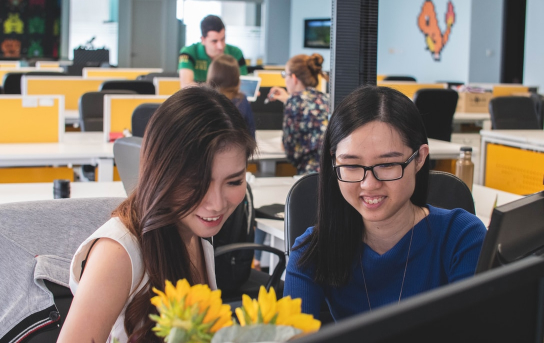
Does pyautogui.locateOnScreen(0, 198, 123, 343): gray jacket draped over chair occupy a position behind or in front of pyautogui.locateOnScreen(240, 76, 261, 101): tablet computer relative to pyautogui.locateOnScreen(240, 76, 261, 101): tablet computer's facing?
in front

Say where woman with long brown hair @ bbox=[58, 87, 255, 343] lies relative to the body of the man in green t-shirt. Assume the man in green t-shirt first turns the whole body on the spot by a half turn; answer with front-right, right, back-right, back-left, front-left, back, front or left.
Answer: back-left

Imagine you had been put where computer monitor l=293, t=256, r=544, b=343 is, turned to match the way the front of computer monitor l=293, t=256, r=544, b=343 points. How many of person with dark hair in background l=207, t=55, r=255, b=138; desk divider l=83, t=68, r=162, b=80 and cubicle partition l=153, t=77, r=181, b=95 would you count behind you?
0

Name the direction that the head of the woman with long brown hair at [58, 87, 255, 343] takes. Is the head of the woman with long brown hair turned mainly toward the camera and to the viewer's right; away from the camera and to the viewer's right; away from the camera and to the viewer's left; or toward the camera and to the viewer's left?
toward the camera and to the viewer's right

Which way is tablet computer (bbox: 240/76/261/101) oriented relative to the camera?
toward the camera

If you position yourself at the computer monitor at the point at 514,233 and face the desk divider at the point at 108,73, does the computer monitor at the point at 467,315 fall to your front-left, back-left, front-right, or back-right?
back-left

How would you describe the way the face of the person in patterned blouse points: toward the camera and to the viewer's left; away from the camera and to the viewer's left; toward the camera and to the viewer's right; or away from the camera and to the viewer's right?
away from the camera and to the viewer's left
